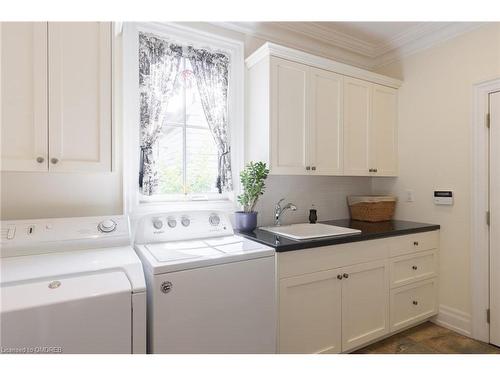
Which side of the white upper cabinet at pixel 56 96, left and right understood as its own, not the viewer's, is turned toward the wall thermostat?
left

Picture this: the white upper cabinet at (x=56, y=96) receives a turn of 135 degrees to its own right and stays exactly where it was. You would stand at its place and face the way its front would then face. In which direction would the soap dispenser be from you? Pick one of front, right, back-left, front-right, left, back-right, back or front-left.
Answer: back-right

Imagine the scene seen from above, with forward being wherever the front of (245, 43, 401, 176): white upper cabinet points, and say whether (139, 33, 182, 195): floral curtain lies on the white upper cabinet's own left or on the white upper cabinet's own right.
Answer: on the white upper cabinet's own right

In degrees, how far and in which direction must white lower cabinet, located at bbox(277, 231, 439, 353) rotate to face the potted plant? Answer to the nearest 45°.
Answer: approximately 135° to its right

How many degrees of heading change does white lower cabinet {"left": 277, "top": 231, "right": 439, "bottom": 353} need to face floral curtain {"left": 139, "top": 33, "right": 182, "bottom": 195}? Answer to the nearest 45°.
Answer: approximately 135° to its right

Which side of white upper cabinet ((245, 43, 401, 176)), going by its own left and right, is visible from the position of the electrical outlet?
left

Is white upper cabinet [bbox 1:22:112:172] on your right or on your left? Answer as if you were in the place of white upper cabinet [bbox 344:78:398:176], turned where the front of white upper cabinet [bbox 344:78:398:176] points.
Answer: on your right

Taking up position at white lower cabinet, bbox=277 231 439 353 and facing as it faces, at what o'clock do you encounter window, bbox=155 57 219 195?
The window is roughly at 4 o'clock from the white lower cabinet.

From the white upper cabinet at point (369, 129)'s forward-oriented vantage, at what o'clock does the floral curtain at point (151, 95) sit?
The floral curtain is roughly at 3 o'clock from the white upper cabinet.

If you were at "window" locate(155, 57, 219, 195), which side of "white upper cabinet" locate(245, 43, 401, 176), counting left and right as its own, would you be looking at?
right

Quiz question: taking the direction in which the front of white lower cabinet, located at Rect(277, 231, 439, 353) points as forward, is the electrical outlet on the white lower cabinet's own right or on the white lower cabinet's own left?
on the white lower cabinet's own left

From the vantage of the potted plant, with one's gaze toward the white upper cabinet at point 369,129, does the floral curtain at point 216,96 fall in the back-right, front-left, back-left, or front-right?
back-left
